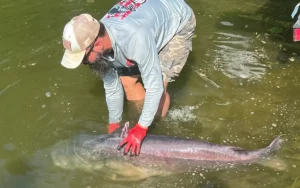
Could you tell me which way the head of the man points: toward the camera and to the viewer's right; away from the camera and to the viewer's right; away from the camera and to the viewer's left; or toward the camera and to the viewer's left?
toward the camera and to the viewer's left

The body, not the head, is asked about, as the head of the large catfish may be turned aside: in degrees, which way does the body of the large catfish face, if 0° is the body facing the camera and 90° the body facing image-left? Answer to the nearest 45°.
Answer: approximately 90°

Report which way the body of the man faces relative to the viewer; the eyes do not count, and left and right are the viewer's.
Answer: facing the viewer and to the left of the viewer
